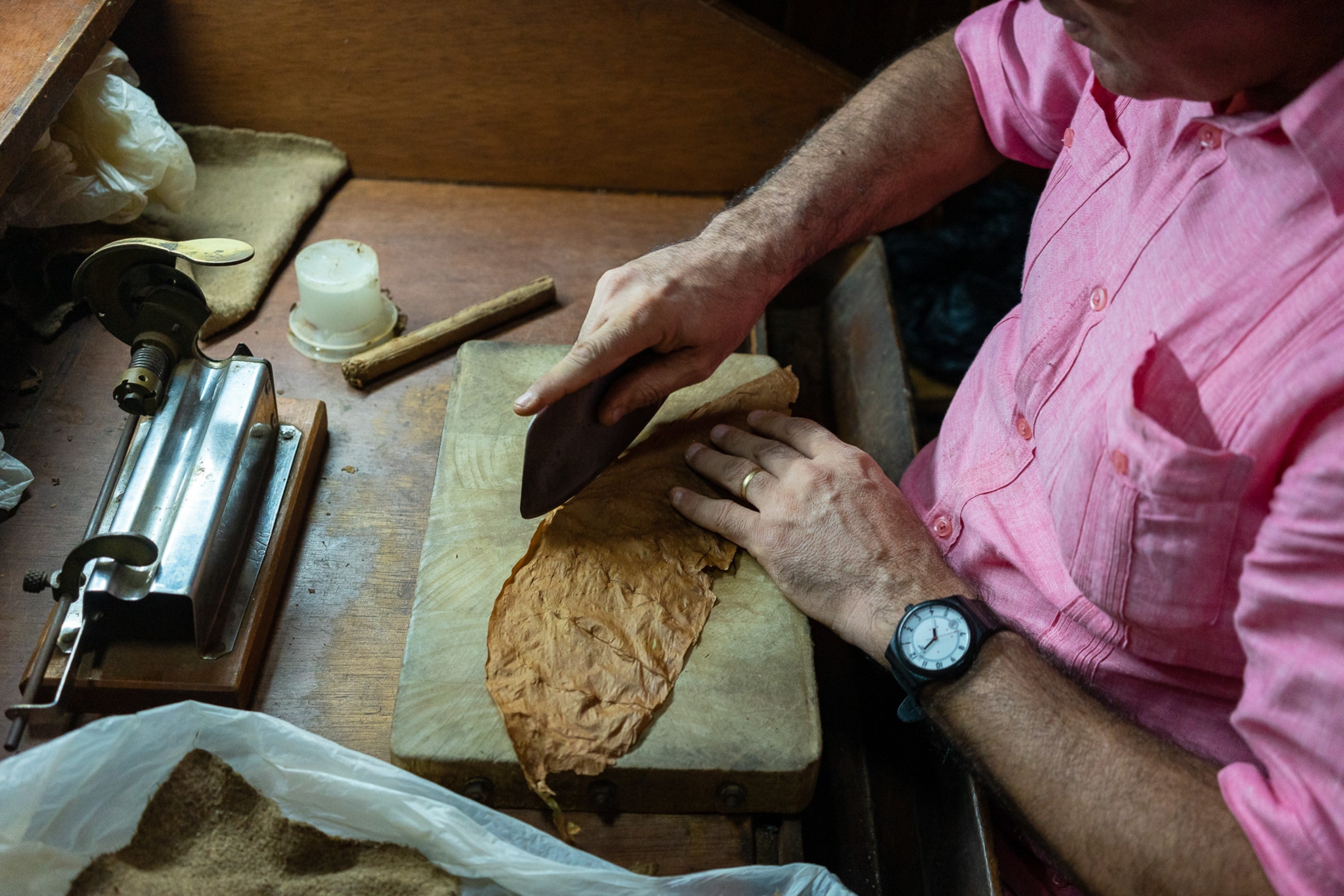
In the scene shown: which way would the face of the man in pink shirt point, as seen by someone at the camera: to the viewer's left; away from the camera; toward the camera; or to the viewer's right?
to the viewer's left

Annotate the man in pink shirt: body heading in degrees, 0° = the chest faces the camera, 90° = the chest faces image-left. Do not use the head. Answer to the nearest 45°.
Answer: approximately 45°

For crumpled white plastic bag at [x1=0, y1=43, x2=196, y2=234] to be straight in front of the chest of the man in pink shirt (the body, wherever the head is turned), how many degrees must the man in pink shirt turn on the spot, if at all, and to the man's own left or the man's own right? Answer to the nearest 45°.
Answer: approximately 45° to the man's own right

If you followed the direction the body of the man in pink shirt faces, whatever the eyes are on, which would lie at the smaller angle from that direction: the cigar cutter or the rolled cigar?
the cigar cutter

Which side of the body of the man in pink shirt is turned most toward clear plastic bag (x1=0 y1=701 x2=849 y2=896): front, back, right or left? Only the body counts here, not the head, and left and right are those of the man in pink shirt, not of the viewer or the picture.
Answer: front

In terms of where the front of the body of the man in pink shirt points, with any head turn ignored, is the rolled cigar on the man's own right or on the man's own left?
on the man's own right

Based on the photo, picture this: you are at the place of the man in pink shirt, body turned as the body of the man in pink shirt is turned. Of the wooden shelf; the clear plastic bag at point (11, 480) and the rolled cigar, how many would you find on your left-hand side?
0

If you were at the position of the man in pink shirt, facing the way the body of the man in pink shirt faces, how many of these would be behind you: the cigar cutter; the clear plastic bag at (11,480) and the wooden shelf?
0

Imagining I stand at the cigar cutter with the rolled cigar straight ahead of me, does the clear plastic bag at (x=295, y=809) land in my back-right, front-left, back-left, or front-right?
back-right

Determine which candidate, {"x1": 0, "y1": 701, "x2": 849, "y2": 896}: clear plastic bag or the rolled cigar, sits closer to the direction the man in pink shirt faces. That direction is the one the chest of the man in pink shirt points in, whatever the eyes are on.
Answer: the clear plastic bag
